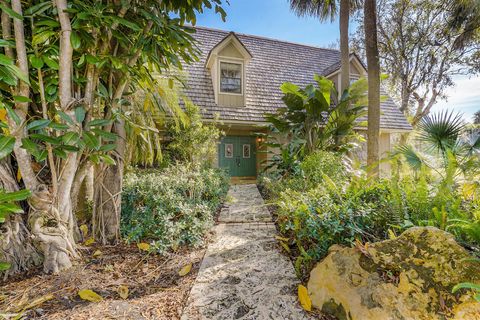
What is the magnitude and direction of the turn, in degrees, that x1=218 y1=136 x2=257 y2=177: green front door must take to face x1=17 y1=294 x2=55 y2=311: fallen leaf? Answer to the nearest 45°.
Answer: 0° — it already faces it

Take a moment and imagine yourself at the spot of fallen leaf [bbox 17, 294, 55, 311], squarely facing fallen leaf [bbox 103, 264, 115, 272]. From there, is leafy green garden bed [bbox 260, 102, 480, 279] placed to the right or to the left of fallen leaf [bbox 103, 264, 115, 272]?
right

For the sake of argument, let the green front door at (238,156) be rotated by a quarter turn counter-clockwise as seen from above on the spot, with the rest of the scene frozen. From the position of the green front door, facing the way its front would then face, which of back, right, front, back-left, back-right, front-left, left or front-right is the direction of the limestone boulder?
right

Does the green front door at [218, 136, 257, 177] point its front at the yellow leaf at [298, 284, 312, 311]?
yes

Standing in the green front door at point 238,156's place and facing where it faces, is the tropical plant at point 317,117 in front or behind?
in front

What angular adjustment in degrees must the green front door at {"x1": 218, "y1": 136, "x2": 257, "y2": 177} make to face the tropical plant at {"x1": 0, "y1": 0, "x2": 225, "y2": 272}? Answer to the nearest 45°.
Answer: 0° — it already faces it

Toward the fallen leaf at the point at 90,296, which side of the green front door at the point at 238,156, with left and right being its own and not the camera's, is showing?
front

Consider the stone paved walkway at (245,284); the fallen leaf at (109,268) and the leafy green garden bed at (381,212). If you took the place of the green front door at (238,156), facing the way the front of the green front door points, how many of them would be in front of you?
3

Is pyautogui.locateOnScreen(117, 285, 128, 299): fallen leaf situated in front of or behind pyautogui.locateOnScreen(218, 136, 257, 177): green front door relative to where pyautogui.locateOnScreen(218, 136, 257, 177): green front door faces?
in front

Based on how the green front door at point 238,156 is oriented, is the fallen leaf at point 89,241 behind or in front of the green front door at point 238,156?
in front

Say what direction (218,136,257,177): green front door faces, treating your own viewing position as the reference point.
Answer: facing the viewer
